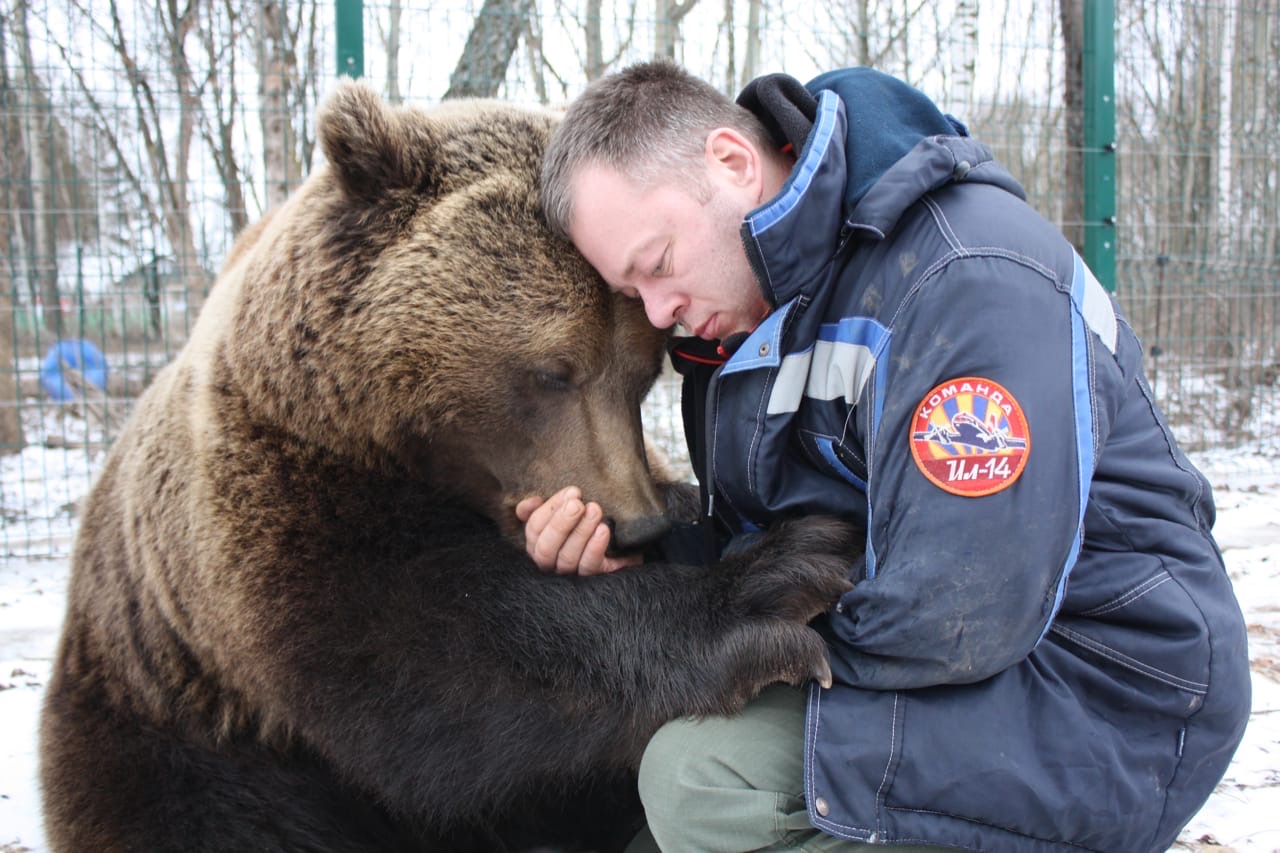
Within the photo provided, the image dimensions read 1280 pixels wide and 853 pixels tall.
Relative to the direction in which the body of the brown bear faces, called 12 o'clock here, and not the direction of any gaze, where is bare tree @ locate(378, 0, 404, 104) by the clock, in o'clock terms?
The bare tree is roughly at 9 o'clock from the brown bear.

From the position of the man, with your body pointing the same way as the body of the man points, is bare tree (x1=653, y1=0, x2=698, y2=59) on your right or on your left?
on your right

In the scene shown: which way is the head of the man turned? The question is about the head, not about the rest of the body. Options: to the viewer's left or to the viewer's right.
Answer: to the viewer's left

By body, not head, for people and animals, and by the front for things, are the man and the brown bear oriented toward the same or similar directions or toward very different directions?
very different directions

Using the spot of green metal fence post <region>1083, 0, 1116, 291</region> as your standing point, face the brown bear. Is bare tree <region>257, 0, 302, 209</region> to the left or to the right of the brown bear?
right

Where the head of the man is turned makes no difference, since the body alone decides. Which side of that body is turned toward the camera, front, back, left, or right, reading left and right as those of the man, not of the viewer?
left

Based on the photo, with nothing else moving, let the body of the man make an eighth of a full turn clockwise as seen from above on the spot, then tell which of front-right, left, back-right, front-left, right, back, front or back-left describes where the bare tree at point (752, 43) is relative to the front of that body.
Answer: front-right

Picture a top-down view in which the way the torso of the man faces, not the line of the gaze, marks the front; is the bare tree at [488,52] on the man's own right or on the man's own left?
on the man's own right

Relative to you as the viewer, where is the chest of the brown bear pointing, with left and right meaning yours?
facing to the right of the viewer

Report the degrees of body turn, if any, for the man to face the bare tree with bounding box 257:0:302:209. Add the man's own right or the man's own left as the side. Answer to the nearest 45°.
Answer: approximately 45° to the man's own right

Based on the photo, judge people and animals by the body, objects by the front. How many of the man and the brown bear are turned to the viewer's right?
1
